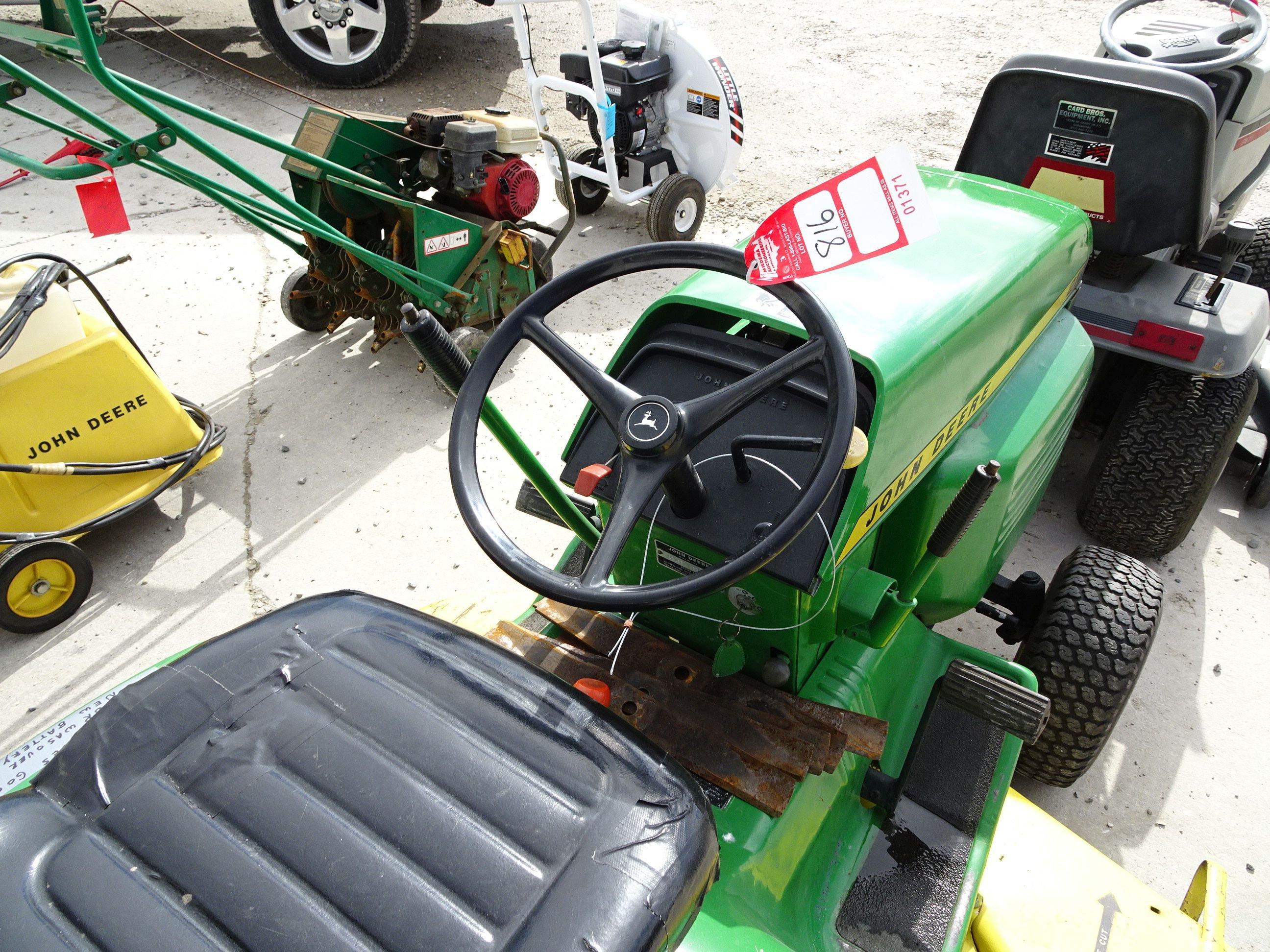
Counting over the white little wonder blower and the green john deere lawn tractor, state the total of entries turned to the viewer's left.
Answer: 0

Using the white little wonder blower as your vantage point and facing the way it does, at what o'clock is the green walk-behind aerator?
The green walk-behind aerator is roughly at 6 o'clock from the white little wonder blower.

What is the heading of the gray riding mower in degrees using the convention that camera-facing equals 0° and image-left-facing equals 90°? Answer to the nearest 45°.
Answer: approximately 225°

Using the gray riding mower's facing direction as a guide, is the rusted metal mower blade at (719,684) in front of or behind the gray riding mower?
behind

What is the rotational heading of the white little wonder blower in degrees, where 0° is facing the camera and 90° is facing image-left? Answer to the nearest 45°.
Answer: approximately 225°

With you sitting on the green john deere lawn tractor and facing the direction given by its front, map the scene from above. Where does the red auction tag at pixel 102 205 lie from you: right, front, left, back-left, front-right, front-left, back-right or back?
left

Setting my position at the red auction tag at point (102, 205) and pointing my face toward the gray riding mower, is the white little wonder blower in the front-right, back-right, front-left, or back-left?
front-left

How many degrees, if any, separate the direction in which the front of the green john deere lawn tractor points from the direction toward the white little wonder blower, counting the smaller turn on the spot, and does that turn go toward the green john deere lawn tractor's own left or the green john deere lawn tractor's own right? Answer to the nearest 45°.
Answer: approximately 45° to the green john deere lawn tractor's own left

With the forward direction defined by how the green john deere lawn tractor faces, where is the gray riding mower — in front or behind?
in front
